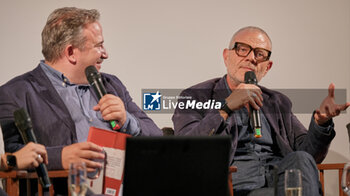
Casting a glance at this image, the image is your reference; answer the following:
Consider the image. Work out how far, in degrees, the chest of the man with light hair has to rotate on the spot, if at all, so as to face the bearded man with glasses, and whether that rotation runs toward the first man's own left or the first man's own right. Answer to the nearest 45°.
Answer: approximately 45° to the first man's own left

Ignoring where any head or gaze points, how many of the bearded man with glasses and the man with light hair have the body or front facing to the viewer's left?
0

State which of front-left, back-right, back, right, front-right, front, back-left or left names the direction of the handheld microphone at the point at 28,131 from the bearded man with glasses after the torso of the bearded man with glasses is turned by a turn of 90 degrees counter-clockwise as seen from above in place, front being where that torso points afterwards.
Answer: back-right

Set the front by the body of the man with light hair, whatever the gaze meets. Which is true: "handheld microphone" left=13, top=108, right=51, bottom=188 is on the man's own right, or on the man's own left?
on the man's own right

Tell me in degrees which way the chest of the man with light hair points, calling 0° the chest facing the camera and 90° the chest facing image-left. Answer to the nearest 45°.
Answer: approximately 315°

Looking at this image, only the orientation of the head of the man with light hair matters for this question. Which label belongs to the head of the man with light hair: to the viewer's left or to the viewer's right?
to the viewer's right

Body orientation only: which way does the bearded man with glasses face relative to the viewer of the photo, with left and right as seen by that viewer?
facing the viewer

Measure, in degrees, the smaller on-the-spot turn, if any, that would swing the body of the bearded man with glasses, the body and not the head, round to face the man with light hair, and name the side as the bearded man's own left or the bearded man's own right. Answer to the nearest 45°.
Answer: approximately 45° to the bearded man's own right
